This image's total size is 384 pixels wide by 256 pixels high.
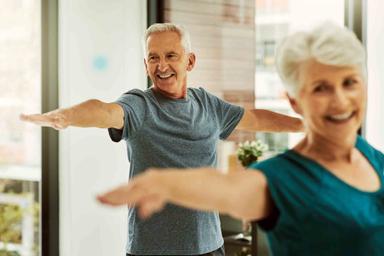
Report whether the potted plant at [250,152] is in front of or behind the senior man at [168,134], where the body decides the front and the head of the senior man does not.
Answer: behind

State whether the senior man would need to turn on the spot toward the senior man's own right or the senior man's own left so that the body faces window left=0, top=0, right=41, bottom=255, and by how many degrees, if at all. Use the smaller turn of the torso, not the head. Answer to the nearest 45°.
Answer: approximately 135° to the senior man's own right

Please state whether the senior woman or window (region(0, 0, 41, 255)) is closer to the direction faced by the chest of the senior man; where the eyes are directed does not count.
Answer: the senior woman

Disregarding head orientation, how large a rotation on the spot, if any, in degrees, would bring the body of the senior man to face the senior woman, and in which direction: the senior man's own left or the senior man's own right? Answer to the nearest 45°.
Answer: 0° — they already face them

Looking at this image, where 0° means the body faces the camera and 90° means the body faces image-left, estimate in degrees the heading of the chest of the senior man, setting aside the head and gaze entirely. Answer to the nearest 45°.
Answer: approximately 0°
